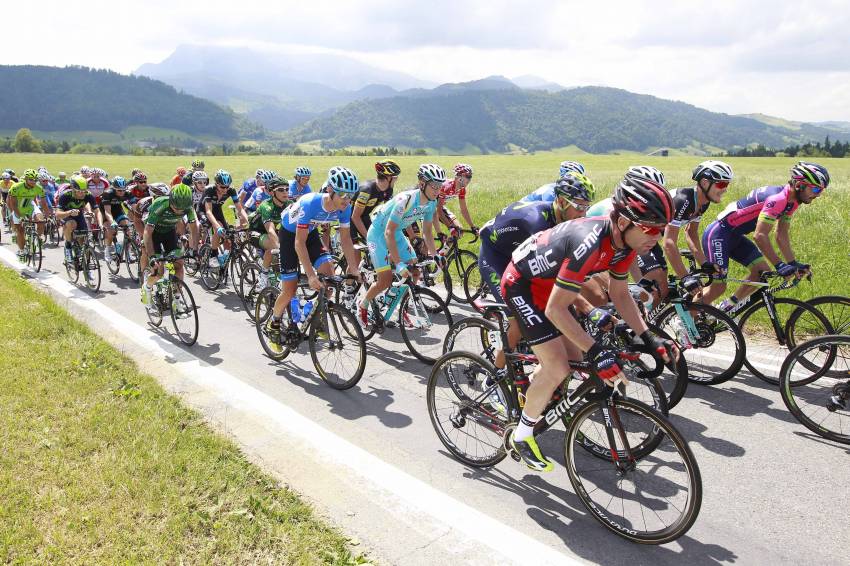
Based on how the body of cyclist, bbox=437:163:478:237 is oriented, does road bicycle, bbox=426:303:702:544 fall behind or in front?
in front

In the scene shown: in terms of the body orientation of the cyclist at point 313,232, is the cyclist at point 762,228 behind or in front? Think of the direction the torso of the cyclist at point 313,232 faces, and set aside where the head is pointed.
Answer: in front

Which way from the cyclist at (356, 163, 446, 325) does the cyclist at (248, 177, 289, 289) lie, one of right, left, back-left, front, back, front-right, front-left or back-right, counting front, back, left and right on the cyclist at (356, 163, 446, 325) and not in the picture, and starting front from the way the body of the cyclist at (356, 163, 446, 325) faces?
back

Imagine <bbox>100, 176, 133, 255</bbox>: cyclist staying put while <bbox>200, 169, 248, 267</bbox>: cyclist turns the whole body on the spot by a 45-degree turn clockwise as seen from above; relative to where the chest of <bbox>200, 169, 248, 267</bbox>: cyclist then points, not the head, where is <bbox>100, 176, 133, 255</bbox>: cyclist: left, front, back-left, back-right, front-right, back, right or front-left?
back-right

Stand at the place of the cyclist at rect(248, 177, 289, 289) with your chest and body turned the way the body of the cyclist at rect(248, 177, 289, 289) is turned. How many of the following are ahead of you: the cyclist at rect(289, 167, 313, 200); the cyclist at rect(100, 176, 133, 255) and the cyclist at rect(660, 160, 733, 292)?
1

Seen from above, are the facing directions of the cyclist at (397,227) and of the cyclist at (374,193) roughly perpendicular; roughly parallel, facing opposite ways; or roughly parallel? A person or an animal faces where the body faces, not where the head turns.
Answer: roughly parallel

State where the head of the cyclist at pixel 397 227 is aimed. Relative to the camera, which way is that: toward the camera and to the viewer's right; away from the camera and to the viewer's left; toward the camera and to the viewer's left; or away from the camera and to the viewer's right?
toward the camera and to the viewer's right

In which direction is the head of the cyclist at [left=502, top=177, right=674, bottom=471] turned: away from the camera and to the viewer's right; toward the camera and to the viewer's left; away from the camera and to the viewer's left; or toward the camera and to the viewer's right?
toward the camera and to the viewer's right

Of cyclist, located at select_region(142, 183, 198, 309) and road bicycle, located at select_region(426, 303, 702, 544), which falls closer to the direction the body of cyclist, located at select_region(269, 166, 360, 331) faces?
the road bicycle

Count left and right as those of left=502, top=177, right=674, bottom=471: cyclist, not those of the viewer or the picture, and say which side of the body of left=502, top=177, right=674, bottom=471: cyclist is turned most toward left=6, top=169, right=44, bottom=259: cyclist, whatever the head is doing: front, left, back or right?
back

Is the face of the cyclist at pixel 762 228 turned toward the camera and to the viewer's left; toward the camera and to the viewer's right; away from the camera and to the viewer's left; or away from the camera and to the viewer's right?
toward the camera and to the viewer's right

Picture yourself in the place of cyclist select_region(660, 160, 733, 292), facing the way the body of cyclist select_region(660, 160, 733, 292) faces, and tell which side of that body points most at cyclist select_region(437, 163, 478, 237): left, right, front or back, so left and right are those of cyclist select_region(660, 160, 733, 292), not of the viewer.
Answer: back

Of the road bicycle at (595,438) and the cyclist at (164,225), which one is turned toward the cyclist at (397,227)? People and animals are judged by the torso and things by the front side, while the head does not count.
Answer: the cyclist at (164,225)

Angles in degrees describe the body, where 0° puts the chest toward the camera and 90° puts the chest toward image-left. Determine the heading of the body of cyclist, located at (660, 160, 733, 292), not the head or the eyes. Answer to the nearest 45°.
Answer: approximately 315°

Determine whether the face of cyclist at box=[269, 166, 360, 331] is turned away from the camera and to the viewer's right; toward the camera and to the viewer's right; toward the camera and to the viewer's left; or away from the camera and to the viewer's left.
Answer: toward the camera and to the viewer's right

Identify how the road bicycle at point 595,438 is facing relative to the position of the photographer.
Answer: facing the viewer and to the right of the viewer

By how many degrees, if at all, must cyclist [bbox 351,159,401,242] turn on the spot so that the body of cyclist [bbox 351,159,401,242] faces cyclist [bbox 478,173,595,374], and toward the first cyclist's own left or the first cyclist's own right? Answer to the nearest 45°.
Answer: approximately 45° to the first cyclist's own right

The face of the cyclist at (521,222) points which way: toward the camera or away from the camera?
toward the camera

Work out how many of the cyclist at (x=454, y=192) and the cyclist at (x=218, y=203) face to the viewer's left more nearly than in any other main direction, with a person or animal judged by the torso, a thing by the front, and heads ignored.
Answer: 0
